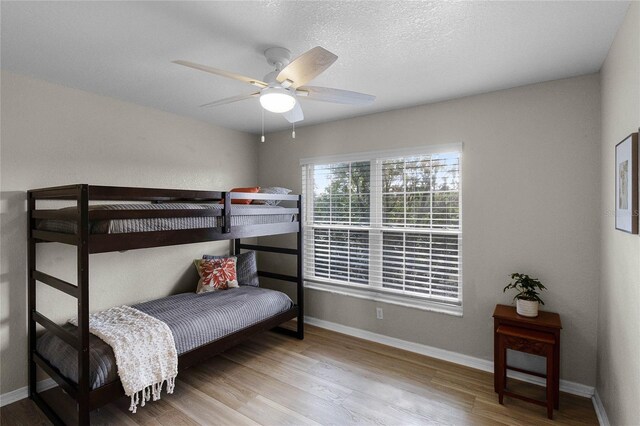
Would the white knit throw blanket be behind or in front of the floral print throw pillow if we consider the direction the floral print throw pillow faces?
in front

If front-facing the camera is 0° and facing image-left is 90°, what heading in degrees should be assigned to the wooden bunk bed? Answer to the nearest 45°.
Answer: approximately 45°

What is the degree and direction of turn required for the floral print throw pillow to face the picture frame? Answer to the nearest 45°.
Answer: approximately 45° to its left

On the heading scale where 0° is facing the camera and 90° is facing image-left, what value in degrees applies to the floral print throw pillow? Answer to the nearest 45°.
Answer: approximately 0°

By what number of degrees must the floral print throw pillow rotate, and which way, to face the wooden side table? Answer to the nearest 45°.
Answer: approximately 45° to its left
